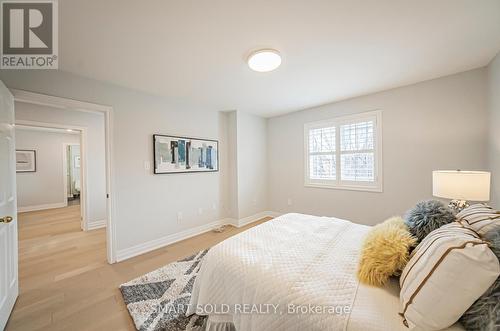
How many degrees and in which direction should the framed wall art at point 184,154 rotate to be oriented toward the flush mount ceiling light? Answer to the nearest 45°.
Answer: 0° — it already faces it

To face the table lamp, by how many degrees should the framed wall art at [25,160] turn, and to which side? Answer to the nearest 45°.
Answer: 0° — it already faces it

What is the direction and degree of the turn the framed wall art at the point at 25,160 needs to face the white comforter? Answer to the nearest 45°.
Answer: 0° — it already faces it

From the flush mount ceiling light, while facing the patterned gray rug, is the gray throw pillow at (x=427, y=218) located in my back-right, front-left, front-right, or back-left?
back-left

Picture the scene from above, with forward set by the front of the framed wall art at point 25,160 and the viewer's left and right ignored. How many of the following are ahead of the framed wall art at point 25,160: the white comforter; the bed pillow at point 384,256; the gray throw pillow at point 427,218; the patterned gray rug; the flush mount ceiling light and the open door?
6

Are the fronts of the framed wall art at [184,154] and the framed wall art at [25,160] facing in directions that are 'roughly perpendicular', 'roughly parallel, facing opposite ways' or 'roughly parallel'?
roughly parallel

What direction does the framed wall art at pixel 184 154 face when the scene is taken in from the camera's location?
facing the viewer and to the right of the viewer

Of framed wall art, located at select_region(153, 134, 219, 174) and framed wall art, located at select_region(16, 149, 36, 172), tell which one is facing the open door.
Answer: framed wall art, located at select_region(16, 149, 36, 172)

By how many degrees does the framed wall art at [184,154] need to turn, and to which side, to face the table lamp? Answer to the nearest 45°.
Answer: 0° — it already faces it

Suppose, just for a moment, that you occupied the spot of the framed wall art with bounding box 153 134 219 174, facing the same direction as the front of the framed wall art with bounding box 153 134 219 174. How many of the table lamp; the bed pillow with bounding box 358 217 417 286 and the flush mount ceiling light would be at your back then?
0

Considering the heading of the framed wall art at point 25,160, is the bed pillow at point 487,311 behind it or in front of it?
in front

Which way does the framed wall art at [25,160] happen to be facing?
toward the camera

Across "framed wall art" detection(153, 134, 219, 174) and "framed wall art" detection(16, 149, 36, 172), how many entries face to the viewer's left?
0

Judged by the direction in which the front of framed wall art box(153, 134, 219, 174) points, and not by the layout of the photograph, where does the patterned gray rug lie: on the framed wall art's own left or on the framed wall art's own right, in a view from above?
on the framed wall art's own right

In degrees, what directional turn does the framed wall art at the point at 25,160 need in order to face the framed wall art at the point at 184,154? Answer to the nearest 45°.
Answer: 0° — it already faces it

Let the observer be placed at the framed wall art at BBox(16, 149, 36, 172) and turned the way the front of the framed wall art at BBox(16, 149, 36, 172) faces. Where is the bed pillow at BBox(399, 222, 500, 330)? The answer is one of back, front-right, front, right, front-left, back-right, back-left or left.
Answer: front
